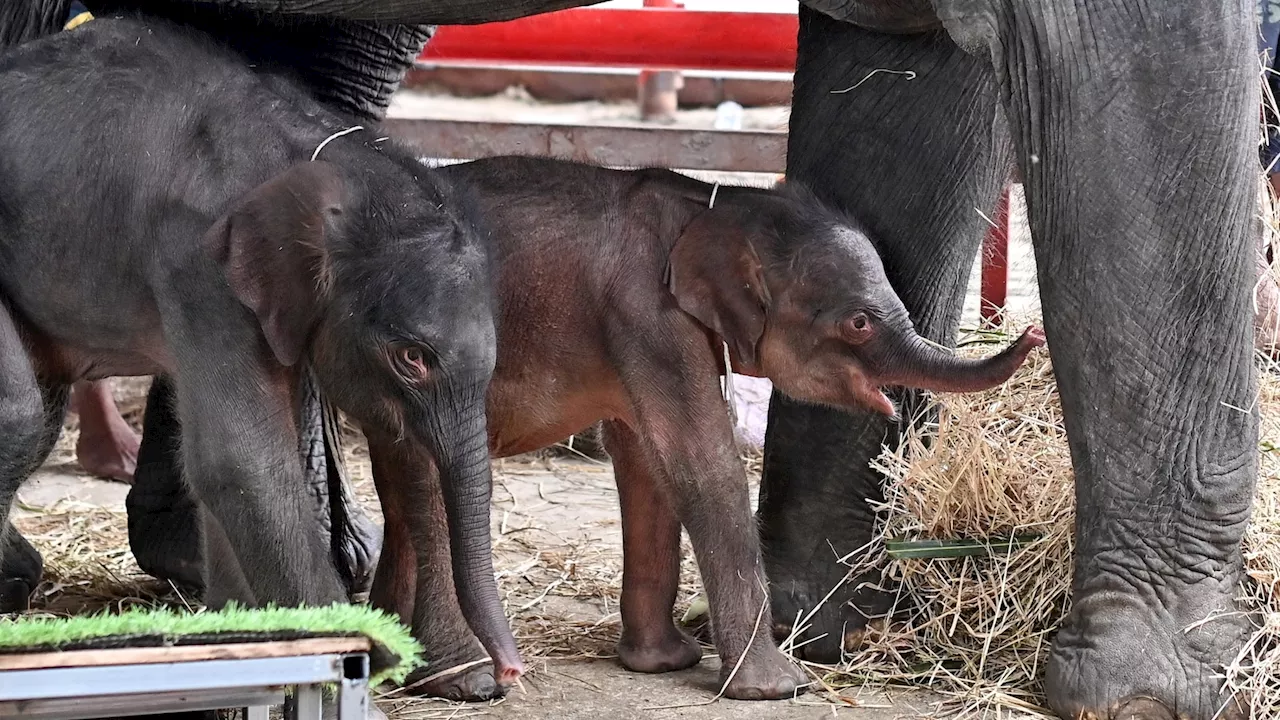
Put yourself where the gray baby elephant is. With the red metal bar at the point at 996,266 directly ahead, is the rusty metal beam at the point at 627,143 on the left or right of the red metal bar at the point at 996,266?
left

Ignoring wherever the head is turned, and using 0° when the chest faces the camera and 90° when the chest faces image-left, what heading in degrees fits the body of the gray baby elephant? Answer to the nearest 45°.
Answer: approximately 270°

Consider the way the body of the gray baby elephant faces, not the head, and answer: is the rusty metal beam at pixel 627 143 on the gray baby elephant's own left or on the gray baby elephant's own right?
on the gray baby elephant's own left

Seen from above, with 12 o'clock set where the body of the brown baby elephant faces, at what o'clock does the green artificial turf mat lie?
The green artificial turf mat is roughly at 4 o'clock from the brown baby elephant.

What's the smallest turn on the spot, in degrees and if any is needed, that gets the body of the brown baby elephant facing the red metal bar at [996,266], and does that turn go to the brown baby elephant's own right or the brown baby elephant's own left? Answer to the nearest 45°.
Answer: approximately 45° to the brown baby elephant's own left

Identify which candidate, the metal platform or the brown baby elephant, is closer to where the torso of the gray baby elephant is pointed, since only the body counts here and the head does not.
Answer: the brown baby elephant

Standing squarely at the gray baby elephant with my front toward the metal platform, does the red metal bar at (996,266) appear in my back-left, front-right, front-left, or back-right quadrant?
back-left

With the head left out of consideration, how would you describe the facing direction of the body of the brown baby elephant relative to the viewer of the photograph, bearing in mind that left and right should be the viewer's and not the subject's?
facing to the right of the viewer

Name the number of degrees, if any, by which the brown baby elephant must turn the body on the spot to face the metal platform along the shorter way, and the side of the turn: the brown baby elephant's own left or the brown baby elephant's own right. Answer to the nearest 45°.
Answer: approximately 135° to the brown baby elephant's own right

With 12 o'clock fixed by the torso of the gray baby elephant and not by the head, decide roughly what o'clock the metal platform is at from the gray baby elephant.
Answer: The metal platform is roughly at 3 o'clock from the gray baby elephant.
